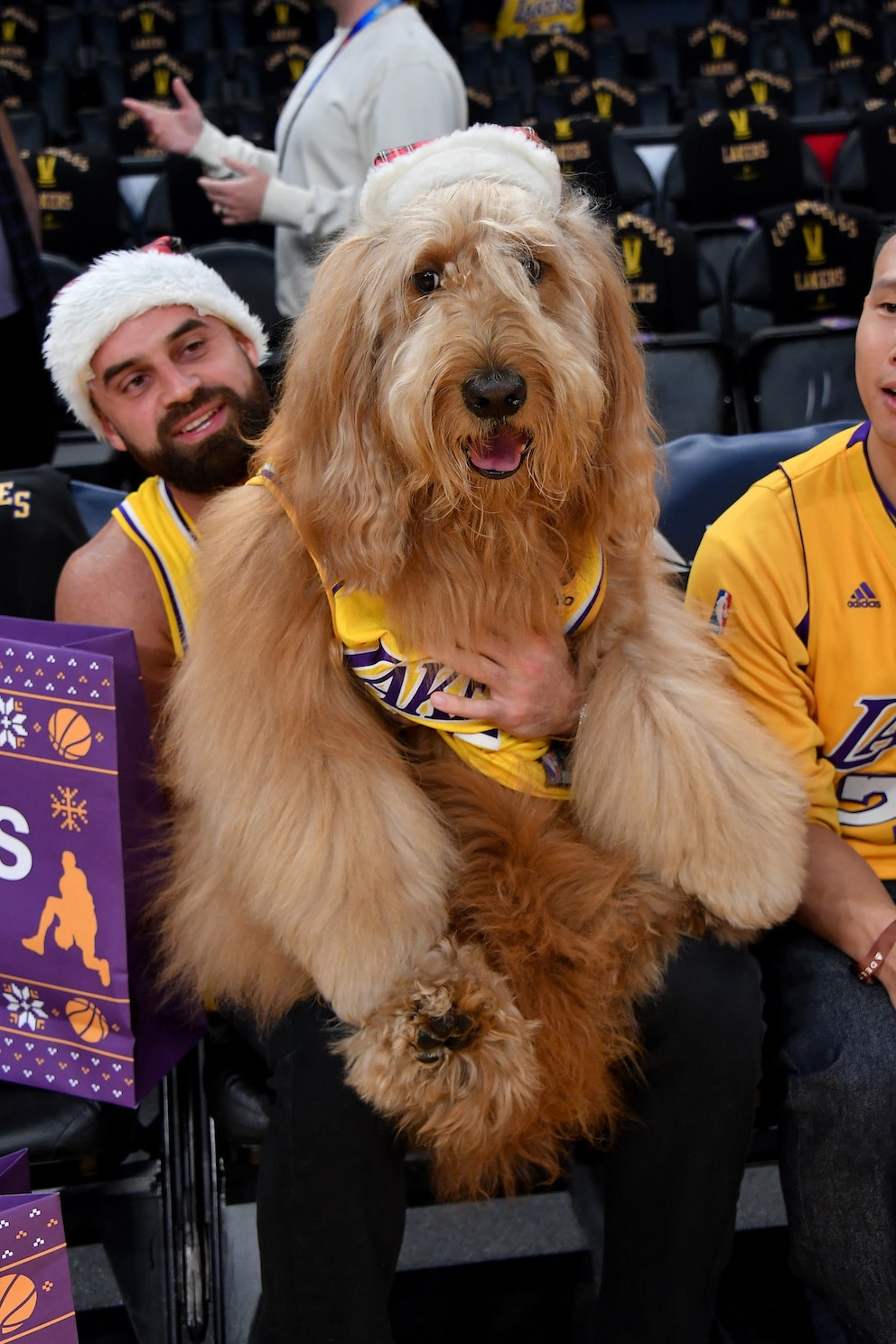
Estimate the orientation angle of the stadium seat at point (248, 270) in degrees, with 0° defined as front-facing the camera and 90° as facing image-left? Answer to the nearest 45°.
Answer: approximately 0°

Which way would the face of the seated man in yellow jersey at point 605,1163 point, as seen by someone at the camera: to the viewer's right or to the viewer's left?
to the viewer's right

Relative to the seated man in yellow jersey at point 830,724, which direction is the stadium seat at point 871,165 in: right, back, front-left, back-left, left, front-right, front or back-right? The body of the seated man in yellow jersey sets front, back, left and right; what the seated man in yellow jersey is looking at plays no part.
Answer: back

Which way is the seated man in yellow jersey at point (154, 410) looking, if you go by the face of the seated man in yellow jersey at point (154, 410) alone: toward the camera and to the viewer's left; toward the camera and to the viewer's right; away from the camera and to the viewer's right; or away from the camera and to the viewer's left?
toward the camera and to the viewer's right

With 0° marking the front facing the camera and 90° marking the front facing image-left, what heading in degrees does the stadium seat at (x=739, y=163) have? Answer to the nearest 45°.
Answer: approximately 0°

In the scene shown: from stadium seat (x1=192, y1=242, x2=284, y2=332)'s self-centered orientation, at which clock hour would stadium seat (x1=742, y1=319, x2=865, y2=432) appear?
stadium seat (x1=742, y1=319, x2=865, y2=432) is roughly at 10 o'clock from stadium seat (x1=192, y1=242, x2=284, y2=332).
